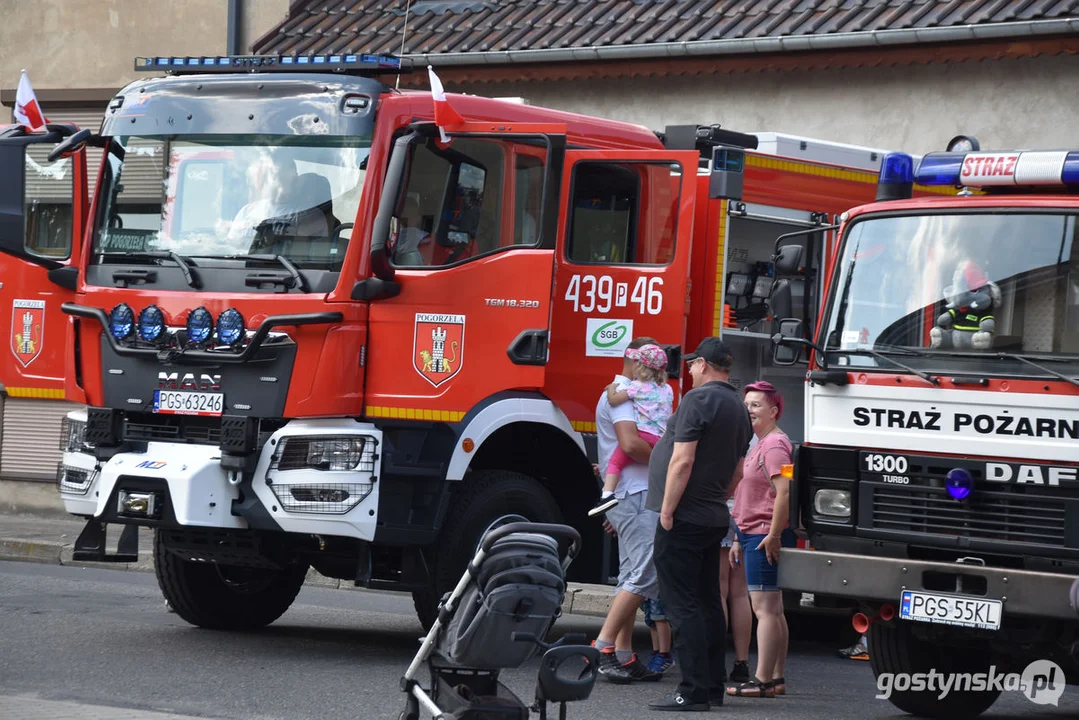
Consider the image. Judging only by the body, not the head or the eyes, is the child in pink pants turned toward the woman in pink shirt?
no

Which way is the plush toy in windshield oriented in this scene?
toward the camera

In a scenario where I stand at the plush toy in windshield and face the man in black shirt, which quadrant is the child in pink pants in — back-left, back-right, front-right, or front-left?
front-right

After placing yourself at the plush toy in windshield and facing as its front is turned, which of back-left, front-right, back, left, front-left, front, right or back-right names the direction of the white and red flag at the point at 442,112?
right

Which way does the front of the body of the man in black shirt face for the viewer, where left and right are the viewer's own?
facing away from the viewer and to the left of the viewer

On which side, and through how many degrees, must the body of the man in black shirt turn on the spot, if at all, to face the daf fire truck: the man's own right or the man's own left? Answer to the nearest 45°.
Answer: approximately 135° to the man's own right

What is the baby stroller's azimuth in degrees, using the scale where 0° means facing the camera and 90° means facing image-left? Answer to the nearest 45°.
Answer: approximately 135°

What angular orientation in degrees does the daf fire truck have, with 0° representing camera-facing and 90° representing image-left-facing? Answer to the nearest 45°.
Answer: approximately 45°

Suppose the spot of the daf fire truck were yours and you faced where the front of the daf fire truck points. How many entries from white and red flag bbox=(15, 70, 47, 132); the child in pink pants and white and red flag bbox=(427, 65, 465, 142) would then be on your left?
0
